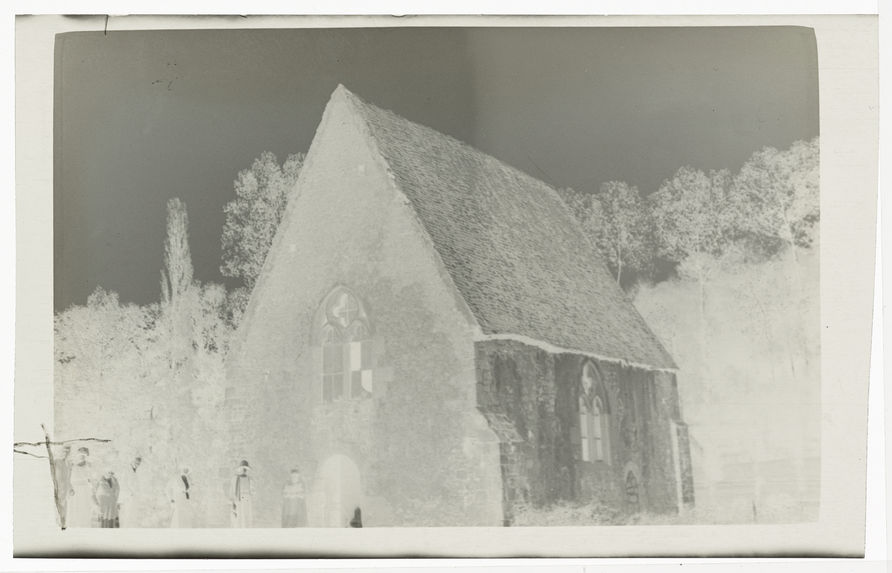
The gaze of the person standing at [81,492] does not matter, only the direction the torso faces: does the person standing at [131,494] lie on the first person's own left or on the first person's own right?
on the first person's own left

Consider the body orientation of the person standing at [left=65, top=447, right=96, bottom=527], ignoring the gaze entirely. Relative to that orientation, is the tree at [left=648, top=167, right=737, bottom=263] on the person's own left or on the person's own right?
on the person's own left

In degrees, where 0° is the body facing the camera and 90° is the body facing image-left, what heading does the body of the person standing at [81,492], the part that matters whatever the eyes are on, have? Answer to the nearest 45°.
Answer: approximately 0°

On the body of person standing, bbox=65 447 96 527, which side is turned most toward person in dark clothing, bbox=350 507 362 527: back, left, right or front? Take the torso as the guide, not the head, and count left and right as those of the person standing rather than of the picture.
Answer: left
